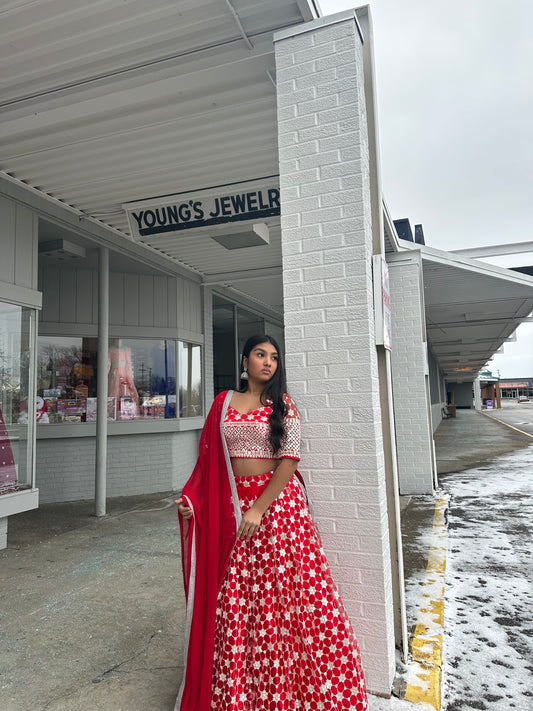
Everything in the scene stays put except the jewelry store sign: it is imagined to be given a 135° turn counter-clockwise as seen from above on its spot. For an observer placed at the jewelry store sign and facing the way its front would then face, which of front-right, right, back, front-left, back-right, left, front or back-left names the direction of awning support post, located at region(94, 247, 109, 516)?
left

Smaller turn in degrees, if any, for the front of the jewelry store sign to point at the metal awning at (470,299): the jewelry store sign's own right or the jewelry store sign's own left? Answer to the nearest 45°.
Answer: approximately 135° to the jewelry store sign's own left

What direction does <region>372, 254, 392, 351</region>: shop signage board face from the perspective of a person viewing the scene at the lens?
facing to the right of the viewer

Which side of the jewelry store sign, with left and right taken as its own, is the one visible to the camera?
front

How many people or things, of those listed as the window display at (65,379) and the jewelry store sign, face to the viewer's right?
0

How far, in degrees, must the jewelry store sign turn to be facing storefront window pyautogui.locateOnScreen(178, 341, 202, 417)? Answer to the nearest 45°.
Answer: approximately 180°

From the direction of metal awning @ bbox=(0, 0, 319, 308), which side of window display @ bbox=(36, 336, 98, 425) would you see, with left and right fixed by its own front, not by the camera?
front

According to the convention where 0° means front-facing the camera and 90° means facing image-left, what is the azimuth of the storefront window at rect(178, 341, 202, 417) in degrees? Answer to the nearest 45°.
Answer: approximately 315°

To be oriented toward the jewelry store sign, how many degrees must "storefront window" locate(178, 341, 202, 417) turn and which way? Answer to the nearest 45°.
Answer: approximately 45° to its right

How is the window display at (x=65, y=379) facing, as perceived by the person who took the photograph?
facing the viewer
